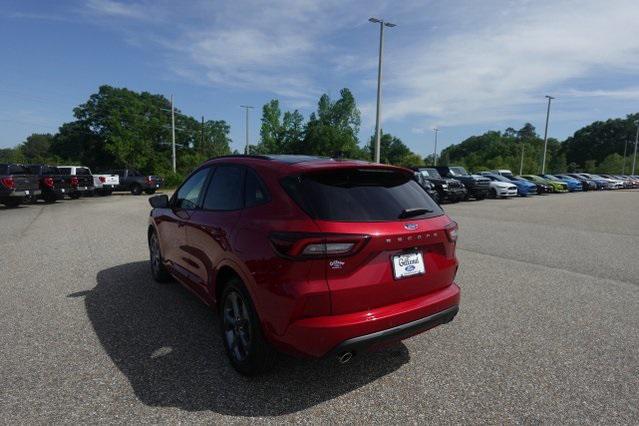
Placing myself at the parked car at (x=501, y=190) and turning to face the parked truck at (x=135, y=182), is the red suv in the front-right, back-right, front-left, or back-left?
front-left

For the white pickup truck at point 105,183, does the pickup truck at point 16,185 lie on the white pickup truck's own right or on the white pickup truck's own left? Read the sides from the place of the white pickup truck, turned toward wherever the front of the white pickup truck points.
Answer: on the white pickup truck's own left

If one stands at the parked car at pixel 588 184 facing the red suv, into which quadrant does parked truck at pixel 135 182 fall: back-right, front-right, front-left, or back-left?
front-right

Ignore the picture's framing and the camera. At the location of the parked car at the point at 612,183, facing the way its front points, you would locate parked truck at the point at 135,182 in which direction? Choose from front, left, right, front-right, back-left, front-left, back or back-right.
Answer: right

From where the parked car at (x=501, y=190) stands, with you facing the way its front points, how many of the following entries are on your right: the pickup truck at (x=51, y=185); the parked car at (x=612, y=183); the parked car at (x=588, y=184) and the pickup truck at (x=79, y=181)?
2

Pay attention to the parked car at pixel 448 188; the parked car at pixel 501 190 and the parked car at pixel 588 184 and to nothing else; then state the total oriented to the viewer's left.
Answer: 0

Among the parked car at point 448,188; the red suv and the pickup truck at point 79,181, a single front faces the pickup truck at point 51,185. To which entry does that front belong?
the red suv

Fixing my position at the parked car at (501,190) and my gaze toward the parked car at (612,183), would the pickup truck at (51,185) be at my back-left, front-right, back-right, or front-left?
back-left

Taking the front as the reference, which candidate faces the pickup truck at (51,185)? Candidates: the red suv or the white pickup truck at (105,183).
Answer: the red suv
